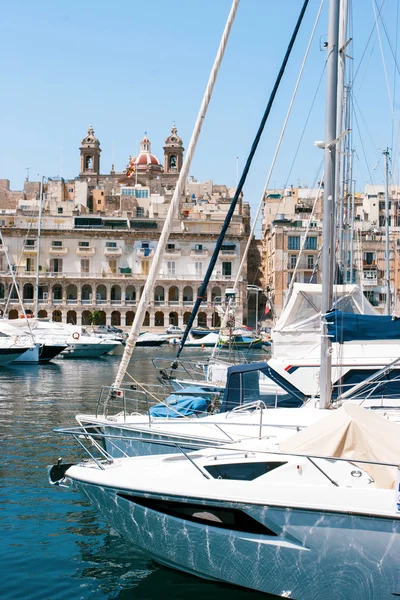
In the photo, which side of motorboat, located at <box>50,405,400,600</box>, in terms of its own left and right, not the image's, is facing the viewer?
left

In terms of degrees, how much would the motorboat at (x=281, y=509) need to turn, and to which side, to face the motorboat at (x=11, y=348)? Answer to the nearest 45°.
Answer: approximately 90° to its right
